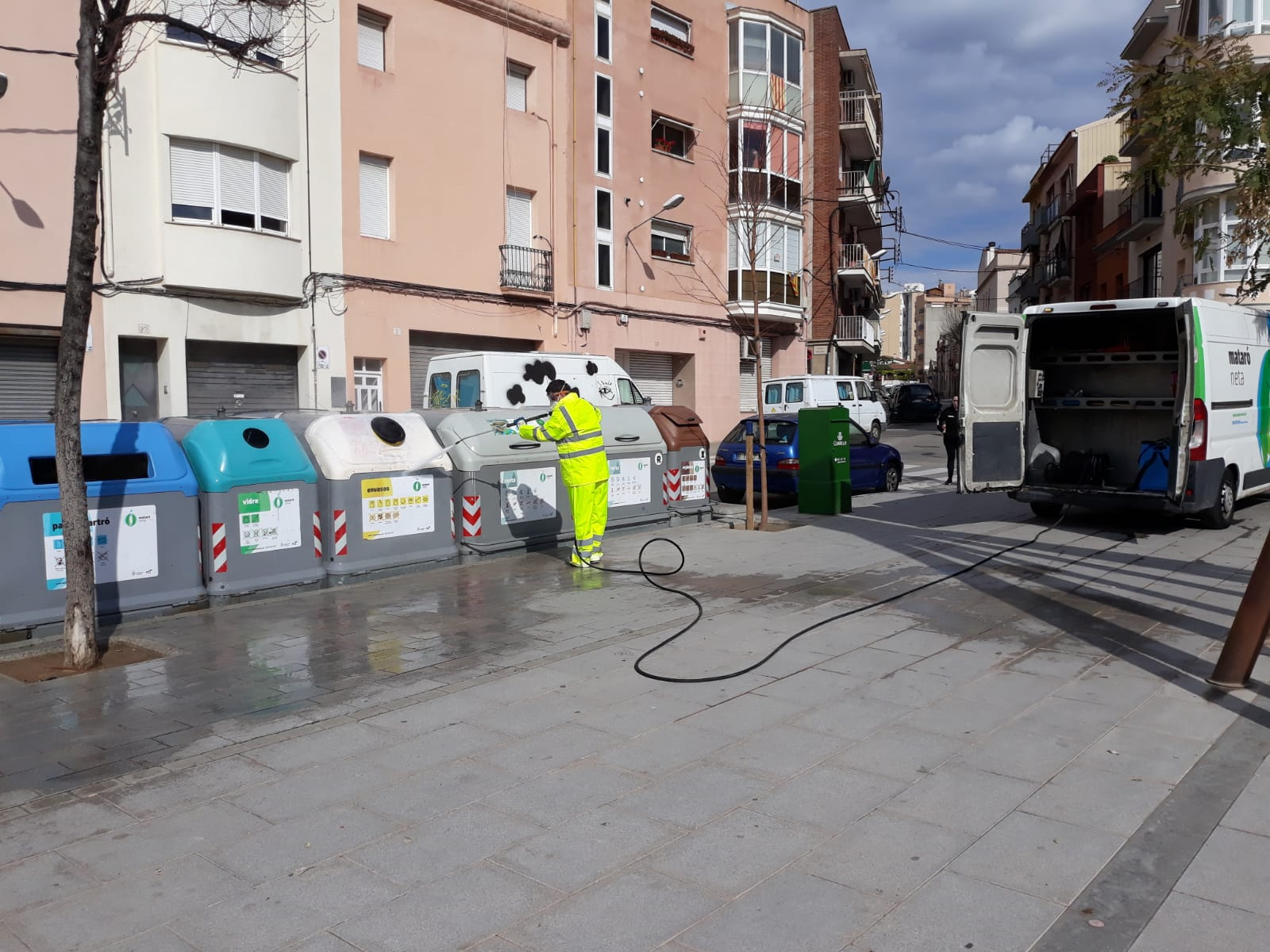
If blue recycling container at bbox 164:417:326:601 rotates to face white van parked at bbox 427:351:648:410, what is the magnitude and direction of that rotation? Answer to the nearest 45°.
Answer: approximately 135° to its left

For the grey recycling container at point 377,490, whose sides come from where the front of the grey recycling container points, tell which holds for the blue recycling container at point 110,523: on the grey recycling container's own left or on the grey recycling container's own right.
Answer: on the grey recycling container's own right

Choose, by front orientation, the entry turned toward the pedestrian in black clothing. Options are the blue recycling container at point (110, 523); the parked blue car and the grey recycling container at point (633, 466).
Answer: the parked blue car

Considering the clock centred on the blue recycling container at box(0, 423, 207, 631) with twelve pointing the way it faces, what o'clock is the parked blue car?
The parked blue car is roughly at 8 o'clock from the blue recycling container.

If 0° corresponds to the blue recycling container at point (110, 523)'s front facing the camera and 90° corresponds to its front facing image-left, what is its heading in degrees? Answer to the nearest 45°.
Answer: approximately 0°
